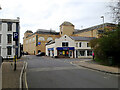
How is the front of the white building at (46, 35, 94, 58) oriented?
toward the camera

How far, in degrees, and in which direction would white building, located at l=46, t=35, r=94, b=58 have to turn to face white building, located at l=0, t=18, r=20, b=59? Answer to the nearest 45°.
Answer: approximately 45° to its right
